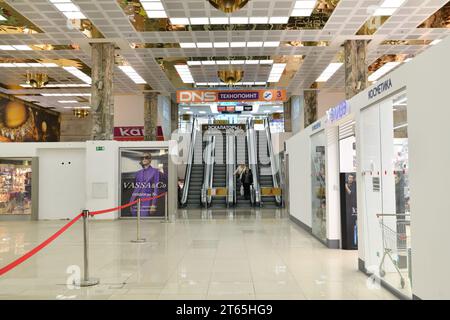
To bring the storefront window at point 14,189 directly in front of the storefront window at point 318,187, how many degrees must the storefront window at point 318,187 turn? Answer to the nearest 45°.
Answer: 0° — it already faces it

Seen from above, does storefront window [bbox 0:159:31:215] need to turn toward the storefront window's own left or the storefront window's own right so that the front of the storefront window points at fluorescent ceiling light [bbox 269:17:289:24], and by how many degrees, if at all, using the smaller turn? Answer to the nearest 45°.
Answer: approximately 45° to the storefront window's own left

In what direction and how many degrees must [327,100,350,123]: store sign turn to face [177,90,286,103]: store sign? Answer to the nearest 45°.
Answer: approximately 90° to its right

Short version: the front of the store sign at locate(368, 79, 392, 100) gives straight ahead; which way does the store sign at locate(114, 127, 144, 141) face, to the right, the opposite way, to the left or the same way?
to the left

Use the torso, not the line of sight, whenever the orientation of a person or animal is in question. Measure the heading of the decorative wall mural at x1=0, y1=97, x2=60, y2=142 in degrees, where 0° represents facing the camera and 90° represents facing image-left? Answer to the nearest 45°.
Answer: approximately 315°

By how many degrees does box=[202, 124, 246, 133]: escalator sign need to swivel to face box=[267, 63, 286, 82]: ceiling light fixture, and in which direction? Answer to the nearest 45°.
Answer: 0° — it already faces it

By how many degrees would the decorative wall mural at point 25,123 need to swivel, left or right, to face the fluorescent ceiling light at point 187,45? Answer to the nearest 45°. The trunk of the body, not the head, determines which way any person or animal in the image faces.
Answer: approximately 45° to its right

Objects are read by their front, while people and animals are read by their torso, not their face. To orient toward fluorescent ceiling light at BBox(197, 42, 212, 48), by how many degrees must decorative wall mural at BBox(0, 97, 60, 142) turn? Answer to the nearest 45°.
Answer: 0° — it already faces it
